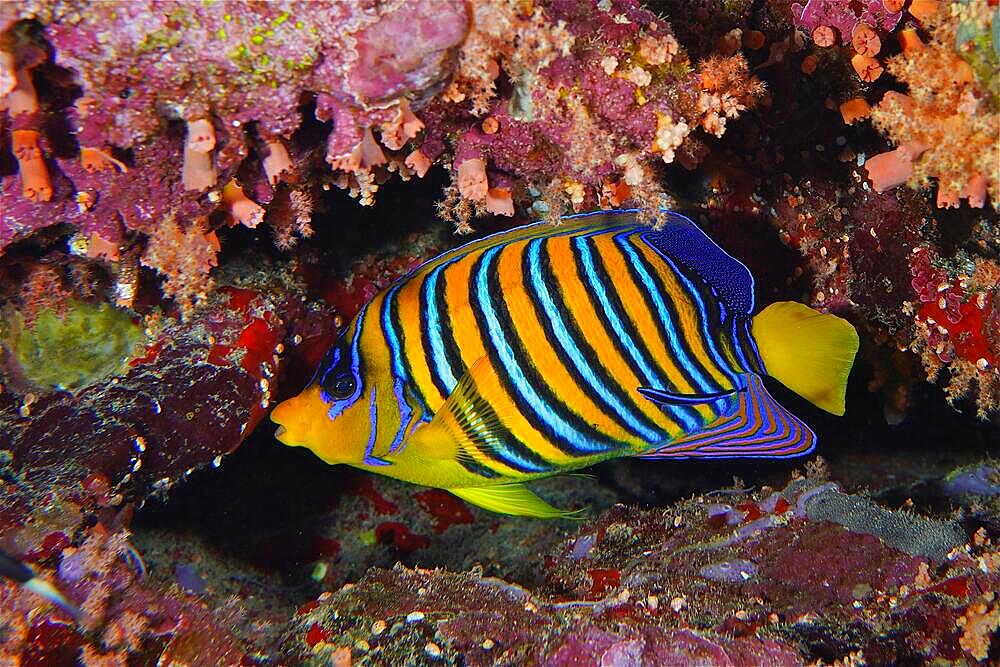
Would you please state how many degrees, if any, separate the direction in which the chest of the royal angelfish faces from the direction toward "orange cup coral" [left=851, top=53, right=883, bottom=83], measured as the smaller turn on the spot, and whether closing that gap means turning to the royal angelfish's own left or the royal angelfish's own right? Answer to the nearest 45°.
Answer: approximately 135° to the royal angelfish's own right

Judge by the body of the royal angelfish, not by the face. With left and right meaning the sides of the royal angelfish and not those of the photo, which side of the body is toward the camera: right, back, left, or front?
left

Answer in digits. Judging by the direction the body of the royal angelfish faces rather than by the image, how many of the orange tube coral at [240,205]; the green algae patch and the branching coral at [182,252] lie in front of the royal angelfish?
3

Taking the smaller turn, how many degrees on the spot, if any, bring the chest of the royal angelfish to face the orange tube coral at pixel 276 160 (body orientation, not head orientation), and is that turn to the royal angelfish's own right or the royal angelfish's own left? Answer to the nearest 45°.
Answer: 0° — it already faces it

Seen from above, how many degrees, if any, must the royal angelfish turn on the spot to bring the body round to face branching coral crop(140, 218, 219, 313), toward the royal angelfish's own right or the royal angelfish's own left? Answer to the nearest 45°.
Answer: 0° — it already faces it
